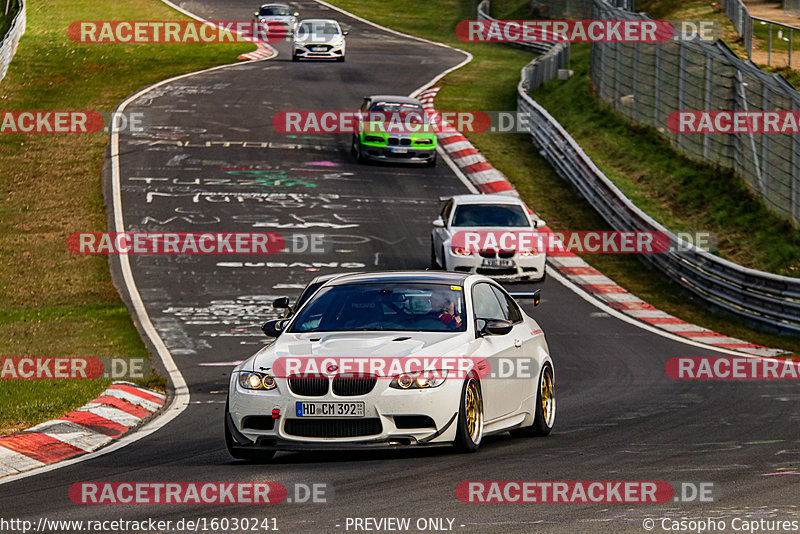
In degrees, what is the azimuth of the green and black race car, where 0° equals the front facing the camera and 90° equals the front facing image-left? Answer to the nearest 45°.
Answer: approximately 0°

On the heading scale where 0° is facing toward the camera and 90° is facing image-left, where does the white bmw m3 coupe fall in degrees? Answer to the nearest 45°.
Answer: approximately 45°

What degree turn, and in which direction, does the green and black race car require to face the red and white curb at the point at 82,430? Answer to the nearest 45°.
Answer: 0° — it already faces it

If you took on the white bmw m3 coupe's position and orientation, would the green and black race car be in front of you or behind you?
behind

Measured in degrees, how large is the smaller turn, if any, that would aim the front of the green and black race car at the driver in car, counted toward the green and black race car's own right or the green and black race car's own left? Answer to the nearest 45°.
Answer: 0° — it already faces them

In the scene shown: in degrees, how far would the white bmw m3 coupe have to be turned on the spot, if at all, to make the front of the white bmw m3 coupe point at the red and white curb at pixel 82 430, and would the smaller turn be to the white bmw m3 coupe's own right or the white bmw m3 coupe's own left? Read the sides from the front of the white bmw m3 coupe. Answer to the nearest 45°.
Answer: approximately 90° to the white bmw m3 coupe's own right

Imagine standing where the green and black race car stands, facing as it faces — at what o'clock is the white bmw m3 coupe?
The white bmw m3 coupe is roughly at 12 o'clock from the green and black race car.

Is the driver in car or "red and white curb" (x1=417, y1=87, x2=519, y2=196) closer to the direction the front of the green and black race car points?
the driver in car

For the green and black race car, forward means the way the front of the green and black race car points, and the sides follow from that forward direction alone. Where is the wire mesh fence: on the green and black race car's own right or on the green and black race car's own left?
on the green and black race car's own left

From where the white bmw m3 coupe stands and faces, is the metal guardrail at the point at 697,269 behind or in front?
behind

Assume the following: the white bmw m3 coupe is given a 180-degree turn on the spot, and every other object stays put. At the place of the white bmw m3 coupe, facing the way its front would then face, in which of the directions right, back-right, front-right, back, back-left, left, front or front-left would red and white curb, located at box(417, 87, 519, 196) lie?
front-left
